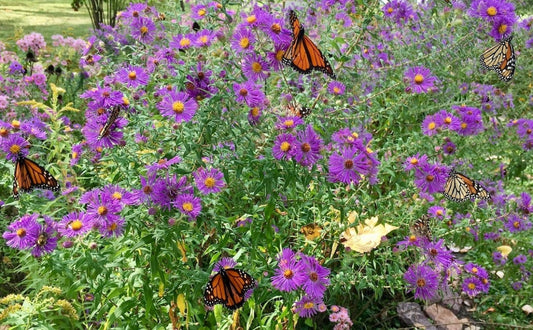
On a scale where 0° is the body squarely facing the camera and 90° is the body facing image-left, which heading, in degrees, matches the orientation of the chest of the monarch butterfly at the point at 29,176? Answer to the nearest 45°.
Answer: approximately 180°

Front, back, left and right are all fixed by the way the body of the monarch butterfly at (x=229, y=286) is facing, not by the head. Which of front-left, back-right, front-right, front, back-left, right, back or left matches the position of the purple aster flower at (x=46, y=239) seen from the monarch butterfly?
left

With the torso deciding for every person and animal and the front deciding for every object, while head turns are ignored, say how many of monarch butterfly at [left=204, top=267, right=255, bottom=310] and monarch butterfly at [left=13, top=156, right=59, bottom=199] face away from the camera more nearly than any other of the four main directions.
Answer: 2

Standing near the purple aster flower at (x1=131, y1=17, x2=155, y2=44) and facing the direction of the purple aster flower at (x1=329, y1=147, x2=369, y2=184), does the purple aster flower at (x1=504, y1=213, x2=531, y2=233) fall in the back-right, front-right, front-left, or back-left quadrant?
front-left

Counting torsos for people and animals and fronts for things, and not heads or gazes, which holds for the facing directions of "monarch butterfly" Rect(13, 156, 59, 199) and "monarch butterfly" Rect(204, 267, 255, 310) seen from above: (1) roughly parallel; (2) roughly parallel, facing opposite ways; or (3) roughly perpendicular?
roughly parallel

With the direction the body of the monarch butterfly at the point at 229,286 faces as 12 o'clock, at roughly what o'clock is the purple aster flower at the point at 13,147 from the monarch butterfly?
The purple aster flower is roughly at 10 o'clock from the monarch butterfly.

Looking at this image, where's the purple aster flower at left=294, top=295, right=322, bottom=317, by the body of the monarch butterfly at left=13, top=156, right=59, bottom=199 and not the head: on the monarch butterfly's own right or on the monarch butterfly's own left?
on the monarch butterfly's own right

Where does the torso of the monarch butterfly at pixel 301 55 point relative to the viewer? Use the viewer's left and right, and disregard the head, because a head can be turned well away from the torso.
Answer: facing away from the viewer and to the right of the viewer

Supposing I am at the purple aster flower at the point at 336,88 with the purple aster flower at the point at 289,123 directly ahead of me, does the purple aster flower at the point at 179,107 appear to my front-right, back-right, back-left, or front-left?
front-right

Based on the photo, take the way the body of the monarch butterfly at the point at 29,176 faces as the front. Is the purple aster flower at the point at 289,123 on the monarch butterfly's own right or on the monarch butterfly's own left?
on the monarch butterfly's own right

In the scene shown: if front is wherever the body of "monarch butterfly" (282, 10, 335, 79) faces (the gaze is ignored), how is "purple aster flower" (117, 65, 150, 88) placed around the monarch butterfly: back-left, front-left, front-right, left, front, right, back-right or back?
back-left

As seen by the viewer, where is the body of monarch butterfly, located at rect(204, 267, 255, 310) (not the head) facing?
away from the camera

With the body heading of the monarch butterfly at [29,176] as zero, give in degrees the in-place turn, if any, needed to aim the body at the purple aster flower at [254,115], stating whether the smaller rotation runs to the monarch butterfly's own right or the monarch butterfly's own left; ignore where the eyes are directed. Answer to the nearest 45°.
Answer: approximately 135° to the monarch butterfly's own right
